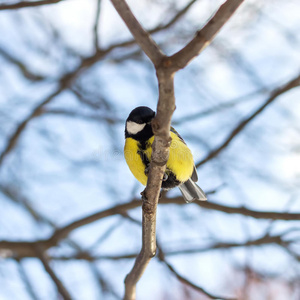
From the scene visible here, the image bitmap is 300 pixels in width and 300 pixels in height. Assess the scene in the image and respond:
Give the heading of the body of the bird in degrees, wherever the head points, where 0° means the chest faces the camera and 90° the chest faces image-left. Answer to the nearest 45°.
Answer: approximately 45°
